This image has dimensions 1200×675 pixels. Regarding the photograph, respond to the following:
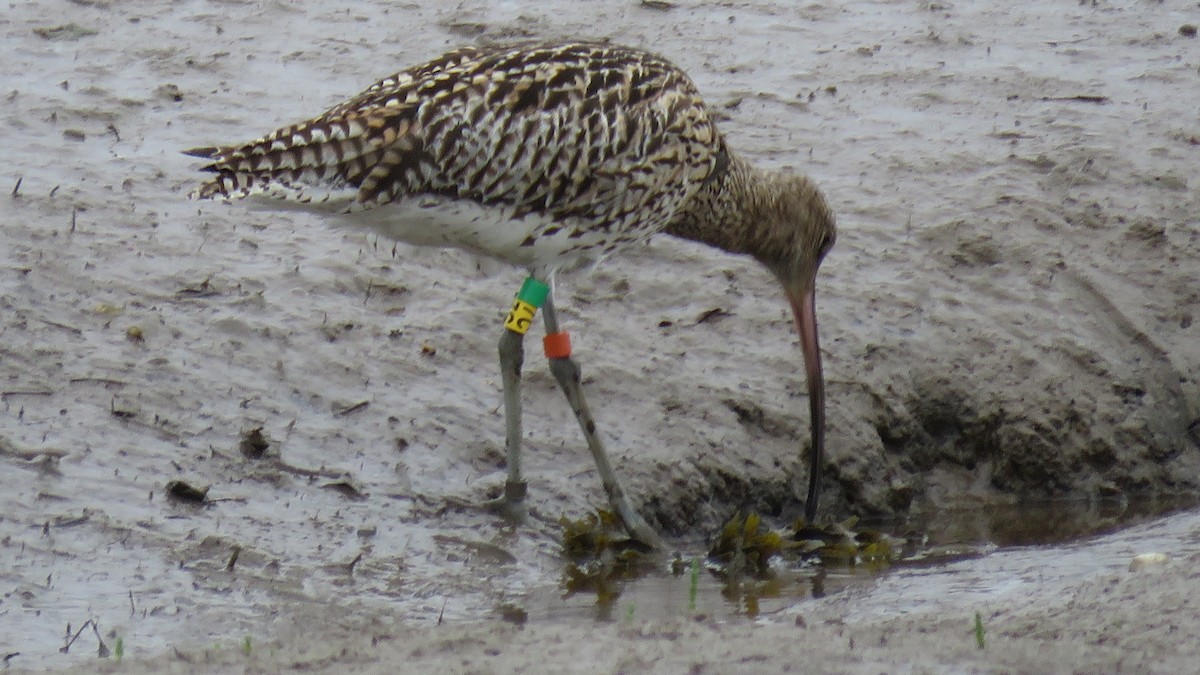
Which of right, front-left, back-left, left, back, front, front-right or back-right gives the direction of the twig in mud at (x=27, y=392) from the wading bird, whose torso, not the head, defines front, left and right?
back

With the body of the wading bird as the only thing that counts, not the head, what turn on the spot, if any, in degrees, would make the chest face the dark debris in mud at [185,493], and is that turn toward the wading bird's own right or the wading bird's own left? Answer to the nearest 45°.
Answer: approximately 135° to the wading bird's own right

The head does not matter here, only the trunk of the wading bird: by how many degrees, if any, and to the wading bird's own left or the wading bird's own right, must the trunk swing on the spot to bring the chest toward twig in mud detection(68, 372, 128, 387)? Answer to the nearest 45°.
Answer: approximately 180°

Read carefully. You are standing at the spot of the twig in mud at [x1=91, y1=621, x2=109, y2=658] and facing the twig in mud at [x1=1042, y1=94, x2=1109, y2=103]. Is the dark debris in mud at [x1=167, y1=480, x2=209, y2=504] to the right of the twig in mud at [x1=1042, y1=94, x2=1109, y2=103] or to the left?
left

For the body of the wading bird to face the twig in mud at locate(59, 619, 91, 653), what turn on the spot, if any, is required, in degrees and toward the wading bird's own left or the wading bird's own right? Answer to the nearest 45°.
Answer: approximately 135° to the wading bird's own right

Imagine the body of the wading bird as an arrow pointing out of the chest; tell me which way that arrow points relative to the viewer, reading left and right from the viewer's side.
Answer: facing to the right of the viewer

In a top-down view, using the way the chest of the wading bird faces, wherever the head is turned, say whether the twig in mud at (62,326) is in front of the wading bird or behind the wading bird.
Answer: behind

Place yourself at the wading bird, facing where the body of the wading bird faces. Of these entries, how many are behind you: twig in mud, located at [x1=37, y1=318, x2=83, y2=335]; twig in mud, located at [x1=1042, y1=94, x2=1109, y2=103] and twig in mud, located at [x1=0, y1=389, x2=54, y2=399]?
2
